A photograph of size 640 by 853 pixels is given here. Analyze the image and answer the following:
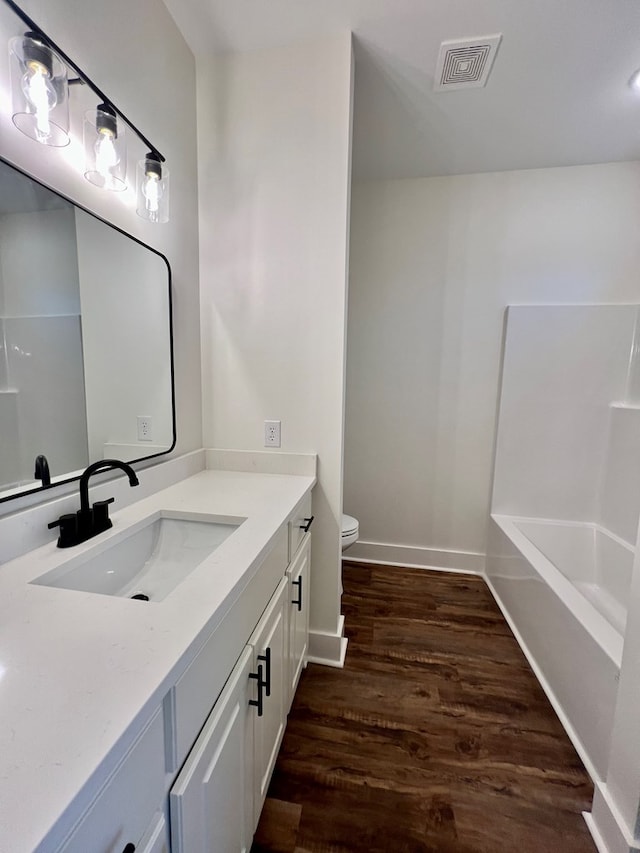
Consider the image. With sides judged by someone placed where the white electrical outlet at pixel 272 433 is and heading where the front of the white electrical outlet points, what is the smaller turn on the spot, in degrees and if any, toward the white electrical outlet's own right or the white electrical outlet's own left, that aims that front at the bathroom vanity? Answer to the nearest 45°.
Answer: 0° — it already faces it

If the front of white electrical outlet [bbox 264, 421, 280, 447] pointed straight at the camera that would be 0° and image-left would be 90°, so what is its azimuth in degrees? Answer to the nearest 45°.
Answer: approximately 0°

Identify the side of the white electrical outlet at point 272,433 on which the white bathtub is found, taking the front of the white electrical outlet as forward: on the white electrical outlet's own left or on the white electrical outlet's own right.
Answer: on the white electrical outlet's own left

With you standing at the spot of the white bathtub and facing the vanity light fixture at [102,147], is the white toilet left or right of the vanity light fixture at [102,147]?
right
